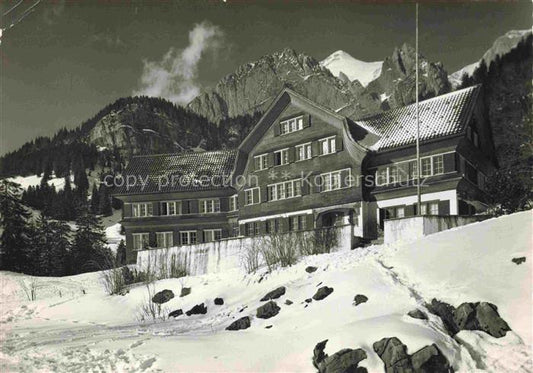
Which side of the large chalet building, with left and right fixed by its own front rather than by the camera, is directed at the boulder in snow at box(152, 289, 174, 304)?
front

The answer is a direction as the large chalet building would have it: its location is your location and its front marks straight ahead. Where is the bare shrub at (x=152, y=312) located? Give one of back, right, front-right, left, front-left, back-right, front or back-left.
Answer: front

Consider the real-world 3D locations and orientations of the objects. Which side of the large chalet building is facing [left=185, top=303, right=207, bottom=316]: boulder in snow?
front

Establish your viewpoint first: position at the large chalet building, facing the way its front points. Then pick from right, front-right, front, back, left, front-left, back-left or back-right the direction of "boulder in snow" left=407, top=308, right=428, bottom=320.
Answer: front-left

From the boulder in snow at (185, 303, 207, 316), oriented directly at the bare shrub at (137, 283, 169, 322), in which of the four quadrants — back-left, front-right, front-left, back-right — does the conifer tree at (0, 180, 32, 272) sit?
front-right

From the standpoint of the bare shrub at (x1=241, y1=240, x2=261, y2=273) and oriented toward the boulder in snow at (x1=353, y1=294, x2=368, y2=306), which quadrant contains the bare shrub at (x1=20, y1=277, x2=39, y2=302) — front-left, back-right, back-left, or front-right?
back-right

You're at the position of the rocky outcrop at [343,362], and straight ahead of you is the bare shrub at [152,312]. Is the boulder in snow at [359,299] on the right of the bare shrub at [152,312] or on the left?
right

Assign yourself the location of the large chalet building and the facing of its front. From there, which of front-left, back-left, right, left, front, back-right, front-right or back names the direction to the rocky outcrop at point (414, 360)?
front-left

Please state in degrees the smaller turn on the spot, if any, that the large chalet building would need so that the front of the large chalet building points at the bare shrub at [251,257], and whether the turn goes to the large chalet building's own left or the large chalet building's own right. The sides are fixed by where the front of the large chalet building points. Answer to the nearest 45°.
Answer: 0° — it already faces it

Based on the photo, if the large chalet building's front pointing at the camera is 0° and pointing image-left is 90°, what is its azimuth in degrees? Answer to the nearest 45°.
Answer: approximately 45°

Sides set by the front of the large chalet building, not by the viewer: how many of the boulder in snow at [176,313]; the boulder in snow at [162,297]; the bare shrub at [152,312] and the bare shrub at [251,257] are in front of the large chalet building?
4

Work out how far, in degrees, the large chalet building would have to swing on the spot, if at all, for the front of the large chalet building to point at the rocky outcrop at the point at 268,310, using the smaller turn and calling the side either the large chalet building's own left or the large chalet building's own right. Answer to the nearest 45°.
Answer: approximately 45° to the large chalet building's own left

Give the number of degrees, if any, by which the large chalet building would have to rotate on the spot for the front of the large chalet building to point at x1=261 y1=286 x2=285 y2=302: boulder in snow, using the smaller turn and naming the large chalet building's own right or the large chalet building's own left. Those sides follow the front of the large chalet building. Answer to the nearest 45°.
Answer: approximately 45° to the large chalet building's own left

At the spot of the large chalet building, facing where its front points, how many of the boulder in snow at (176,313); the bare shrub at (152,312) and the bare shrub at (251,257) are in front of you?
3
